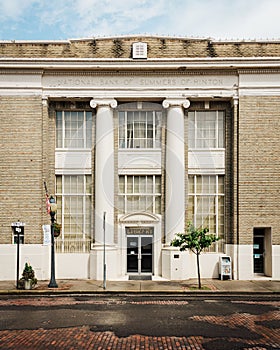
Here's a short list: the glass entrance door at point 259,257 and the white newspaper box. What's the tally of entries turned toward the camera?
2

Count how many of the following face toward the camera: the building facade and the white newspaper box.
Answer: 2

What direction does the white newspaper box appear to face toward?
toward the camera

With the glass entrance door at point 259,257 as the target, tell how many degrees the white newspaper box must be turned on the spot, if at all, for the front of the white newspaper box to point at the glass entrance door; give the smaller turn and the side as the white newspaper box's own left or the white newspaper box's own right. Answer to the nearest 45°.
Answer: approximately 135° to the white newspaper box's own left

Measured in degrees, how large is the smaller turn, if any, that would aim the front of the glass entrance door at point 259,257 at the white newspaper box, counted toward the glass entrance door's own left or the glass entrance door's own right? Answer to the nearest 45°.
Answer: approximately 45° to the glass entrance door's own right

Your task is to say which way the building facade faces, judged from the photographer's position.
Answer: facing the viewer
